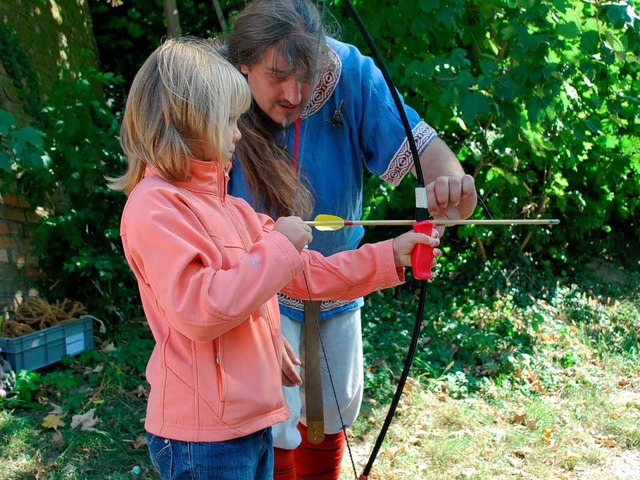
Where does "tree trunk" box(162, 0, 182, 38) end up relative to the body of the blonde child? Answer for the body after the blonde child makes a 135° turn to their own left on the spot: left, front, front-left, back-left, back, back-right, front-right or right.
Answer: front-right

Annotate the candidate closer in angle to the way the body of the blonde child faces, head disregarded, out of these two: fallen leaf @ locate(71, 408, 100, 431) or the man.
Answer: the man

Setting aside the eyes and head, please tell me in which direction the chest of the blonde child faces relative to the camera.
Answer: to the viewer's right

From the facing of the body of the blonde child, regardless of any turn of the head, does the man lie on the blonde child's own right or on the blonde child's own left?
on the blonde child's own left

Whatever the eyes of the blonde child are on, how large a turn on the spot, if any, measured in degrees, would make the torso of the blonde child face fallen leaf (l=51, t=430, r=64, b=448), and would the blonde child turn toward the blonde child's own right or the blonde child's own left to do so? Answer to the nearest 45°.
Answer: approximately 135° to the blonde child's own left

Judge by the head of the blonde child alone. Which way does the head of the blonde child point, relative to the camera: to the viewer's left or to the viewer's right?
to the viewer's right

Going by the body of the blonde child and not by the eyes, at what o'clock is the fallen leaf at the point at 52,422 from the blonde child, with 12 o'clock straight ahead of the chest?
The fallen leaf is roughly at 8 o'clock from the blonde child.
